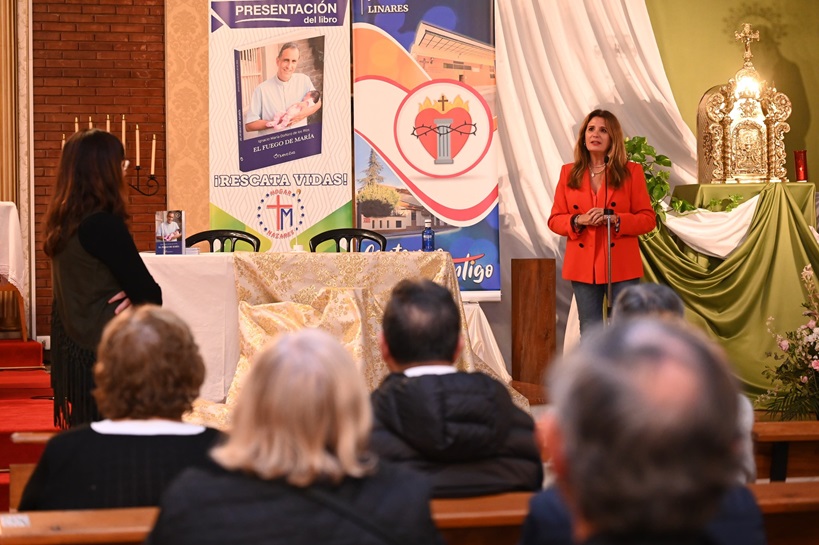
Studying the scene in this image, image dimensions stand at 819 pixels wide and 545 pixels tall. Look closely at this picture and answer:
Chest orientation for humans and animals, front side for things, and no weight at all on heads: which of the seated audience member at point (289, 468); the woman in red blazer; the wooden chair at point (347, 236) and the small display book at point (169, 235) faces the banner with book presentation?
the seated audience member

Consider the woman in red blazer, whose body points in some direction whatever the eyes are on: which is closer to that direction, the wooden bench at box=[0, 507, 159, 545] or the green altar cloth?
the wooden bench

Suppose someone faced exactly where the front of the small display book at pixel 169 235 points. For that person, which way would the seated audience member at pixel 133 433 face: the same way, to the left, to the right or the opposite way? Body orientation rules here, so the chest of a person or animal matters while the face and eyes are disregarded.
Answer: the opposite way

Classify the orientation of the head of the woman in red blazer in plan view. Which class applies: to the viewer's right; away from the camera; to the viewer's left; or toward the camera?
toward the camera

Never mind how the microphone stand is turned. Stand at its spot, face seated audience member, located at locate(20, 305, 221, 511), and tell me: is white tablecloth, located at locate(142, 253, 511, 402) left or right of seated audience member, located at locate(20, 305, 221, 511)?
right

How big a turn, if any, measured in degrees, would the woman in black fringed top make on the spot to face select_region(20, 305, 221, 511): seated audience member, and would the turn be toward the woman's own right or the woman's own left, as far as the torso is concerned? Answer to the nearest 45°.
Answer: approximately 135° to the woman's own right

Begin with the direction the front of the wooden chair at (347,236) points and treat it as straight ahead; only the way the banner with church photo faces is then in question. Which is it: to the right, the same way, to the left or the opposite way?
the same way

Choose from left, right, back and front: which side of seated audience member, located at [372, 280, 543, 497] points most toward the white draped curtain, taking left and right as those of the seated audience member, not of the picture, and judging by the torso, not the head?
front

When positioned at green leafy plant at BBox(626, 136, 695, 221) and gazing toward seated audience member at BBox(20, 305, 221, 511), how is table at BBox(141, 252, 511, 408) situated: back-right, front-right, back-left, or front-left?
front-right

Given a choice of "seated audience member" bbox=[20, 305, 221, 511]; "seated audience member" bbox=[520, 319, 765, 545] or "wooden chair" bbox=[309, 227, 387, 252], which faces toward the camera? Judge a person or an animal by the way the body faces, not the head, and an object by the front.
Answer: the wooden chair

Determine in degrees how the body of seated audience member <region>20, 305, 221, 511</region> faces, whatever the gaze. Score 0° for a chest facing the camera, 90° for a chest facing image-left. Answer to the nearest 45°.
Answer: approximately 180°

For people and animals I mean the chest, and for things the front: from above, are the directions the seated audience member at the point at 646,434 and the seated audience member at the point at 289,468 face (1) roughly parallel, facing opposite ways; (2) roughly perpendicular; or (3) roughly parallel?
roughly parallel

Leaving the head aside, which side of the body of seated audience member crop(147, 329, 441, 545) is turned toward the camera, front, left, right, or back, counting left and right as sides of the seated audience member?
back

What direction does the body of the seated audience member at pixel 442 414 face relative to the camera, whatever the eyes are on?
away from the camera

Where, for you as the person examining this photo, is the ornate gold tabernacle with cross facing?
facing the viewer

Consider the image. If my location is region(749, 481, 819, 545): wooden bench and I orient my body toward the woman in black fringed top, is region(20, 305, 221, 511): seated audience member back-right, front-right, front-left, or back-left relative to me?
front-left

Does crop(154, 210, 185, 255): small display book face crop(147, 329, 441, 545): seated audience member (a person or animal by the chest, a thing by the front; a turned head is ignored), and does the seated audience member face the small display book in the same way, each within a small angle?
yes

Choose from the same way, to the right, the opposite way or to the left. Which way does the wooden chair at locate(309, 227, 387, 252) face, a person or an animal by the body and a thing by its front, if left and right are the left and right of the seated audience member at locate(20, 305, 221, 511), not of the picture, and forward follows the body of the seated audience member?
the opposite way

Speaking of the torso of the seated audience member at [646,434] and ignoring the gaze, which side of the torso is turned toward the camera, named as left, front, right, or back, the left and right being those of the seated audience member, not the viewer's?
back
